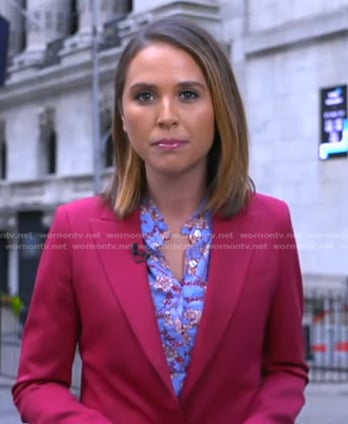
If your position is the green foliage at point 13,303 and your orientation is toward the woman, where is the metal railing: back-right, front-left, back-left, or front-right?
front-left

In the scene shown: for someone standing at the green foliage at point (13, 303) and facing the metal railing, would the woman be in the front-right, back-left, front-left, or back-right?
front-right

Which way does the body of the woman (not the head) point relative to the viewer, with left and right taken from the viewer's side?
facing the viewer

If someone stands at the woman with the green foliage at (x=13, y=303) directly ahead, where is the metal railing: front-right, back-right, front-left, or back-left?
front-right

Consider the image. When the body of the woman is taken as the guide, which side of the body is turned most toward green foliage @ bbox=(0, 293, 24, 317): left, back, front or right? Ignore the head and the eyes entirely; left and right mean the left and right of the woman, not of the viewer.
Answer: back

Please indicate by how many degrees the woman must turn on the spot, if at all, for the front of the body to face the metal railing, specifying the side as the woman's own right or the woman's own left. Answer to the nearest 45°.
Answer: approximately 180°

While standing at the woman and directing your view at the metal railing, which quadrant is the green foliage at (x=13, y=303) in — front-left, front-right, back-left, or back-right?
front-left
